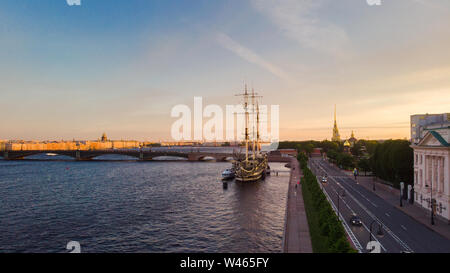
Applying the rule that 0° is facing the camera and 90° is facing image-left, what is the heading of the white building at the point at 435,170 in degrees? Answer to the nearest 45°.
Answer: approximately 45°

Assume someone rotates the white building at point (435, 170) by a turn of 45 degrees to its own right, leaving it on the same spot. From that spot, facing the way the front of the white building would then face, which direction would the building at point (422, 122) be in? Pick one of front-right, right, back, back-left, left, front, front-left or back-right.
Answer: right
